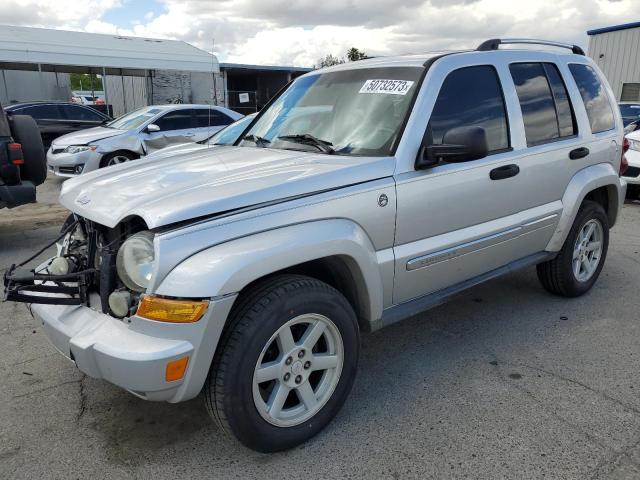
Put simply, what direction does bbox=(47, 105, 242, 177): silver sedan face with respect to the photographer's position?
facing the viewer and to the left of the viewer

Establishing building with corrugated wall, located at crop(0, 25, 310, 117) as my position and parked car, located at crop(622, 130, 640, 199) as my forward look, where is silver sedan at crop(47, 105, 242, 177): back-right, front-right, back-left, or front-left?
front-right

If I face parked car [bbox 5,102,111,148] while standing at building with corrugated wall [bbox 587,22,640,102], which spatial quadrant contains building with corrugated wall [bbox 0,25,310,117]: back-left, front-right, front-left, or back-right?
front-right

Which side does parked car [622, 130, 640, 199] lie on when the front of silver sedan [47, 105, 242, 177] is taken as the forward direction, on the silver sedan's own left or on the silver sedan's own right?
on the silver sedan's own left

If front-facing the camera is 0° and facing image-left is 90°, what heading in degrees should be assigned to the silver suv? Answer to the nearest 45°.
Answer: approximately 45°

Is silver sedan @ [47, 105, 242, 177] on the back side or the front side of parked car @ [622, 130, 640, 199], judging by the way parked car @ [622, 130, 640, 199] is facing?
on the front side

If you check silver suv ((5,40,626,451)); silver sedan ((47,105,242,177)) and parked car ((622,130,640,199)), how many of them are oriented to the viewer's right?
0

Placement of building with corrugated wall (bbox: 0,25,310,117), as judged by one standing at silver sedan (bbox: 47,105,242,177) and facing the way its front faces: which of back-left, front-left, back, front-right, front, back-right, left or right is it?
back-right

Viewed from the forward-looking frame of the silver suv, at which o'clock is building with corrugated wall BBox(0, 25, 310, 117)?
The building with corrugated wall is roughly at 4 o'clock from the silver suv.

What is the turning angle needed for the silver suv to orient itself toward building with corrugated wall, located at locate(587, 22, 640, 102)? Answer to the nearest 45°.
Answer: approximately 180°
